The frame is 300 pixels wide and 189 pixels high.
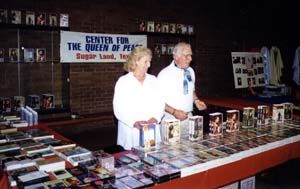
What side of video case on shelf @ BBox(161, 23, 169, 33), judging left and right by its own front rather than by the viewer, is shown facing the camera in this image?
front

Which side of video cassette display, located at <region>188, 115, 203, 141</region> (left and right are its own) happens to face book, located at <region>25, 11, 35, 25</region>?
back

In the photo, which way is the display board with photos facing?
toward the camera

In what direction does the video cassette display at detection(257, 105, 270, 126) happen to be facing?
toward the camera

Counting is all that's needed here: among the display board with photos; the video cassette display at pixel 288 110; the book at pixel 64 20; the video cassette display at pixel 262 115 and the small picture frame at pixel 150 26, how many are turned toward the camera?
5

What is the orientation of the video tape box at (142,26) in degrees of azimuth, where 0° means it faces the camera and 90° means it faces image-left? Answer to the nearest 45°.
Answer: approximately 0°

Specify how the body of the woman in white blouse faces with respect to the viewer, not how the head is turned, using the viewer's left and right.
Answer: facing the viewer and to the right of the viewer

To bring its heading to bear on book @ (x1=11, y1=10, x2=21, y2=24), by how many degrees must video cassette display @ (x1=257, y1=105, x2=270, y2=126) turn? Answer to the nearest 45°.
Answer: approximately 90° to its right

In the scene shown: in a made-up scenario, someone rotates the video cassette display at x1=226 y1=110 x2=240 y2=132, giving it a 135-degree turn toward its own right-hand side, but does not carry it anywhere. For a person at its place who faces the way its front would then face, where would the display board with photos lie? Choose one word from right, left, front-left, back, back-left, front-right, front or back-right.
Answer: front-right

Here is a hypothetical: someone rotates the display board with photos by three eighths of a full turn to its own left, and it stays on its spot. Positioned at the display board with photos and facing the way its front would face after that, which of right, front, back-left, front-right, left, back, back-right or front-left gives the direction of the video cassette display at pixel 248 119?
back-right

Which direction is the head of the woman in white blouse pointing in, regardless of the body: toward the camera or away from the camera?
toward the camera

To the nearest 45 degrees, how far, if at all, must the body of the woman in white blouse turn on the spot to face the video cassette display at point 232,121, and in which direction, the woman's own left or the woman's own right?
approximately 45° to the woman's own left

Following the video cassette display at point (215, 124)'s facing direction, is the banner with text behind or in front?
behind

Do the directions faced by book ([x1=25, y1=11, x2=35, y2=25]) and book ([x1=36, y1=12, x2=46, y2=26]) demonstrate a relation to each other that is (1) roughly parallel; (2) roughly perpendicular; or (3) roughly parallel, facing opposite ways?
roughly parallel

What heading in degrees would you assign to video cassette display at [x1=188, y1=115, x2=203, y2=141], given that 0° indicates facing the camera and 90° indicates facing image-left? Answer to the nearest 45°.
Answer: approximately 315°

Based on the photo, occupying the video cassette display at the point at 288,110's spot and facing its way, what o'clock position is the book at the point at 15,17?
The book is roughly at 3 o'clock from the video cassette display.

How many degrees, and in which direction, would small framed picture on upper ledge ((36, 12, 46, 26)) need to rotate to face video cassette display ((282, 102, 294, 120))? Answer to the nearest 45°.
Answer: approximately 45° to its left

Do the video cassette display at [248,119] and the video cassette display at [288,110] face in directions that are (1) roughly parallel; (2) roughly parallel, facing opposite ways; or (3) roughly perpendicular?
roughly parallel
